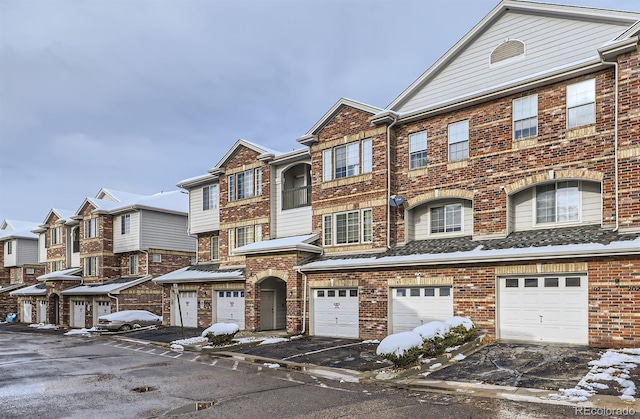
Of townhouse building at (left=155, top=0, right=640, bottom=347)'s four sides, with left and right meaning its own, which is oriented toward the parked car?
right

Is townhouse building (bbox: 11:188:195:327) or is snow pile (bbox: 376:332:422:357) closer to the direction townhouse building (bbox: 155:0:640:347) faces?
the snow pile

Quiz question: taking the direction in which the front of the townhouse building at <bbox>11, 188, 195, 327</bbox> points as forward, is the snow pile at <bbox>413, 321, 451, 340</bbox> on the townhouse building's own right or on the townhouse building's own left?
on the townhouse building's own left
